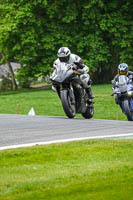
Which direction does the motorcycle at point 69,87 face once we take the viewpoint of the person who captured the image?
facing the viewer and to the left of the viewer

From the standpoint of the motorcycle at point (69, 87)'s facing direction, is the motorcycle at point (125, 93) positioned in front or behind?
behind

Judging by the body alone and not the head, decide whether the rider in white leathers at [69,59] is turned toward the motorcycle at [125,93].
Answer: no

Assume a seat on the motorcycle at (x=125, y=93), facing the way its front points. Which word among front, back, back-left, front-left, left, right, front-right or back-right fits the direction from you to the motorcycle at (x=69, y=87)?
front-right

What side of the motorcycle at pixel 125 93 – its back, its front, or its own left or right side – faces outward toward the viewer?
front

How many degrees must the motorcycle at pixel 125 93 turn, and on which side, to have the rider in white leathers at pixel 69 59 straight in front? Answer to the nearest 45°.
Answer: approximately 45° to its right
